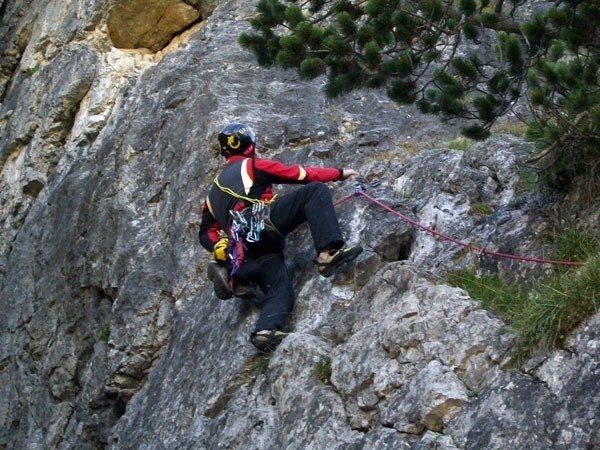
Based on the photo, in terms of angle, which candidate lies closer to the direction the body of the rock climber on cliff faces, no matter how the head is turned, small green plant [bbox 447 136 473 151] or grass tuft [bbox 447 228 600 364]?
the small green plant

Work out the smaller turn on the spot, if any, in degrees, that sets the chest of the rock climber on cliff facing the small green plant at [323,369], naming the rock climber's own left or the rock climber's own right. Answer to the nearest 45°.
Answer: approximately 135° to the rock climber's own right

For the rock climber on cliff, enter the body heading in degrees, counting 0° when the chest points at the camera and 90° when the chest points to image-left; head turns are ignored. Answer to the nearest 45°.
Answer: approximately 225°

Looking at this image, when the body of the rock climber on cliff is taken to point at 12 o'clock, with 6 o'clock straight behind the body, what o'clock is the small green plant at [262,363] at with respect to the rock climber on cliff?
The small green plant is roughly at 5 o'clock from the rock climber on cliff.

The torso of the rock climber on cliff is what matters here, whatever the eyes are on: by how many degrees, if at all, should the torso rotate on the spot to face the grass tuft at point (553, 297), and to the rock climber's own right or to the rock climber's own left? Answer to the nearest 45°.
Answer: approximately 90° to the rock climber's own right
